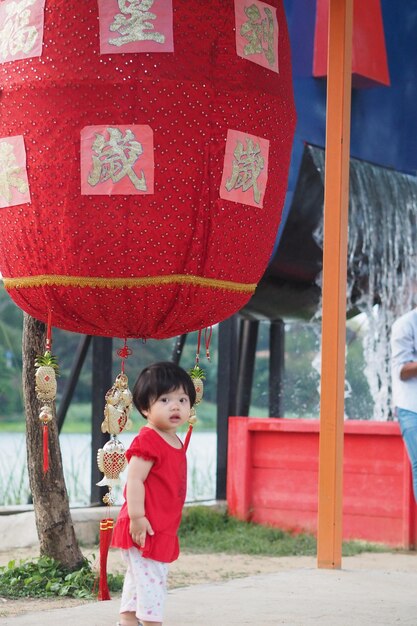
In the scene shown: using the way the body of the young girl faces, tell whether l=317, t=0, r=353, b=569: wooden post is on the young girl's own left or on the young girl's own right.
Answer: on the young girl's own left

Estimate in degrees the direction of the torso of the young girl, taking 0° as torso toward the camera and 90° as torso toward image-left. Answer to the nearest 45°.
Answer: approximately 315°

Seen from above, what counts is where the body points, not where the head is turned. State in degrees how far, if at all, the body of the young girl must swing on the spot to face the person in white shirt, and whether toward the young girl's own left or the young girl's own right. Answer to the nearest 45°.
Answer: approximately 90° to the young girl's own left

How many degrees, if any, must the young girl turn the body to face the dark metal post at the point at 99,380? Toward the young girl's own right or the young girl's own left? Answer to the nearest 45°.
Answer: approximately 135° to the young girl's own left

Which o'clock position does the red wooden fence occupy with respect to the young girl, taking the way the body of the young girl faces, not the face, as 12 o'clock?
The red wooden fence is roughly at 8 o'clock from the young girl.

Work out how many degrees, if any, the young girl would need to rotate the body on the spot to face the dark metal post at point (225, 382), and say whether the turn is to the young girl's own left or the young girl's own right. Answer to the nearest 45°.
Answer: approximately 135° to the young girl's own left

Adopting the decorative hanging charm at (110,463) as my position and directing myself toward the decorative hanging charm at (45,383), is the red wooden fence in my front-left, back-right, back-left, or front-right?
back-right
